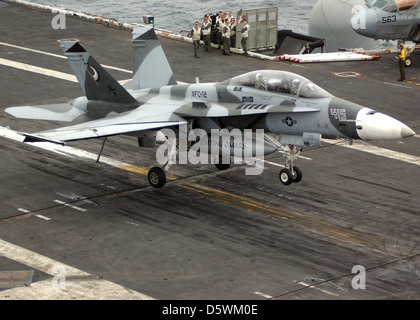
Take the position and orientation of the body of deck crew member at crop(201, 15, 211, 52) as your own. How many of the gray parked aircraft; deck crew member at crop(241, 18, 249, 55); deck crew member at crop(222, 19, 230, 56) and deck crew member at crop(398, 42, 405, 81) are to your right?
0

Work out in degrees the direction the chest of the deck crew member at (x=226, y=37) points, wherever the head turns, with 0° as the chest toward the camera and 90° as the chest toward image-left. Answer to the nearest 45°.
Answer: approximately 45°

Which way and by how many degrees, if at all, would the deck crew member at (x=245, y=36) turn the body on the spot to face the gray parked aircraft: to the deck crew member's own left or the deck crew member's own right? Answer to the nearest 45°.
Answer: approximately 135° to the deck crew member's own left

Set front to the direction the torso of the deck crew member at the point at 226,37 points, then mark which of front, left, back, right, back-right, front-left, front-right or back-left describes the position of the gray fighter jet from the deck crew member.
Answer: front-left

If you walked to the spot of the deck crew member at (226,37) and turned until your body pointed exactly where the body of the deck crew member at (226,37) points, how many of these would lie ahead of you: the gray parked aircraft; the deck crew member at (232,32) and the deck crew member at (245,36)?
0

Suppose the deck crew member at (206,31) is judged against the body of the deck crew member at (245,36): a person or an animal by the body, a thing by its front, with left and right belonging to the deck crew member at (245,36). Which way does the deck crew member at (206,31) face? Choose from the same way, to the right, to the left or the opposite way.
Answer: the same way

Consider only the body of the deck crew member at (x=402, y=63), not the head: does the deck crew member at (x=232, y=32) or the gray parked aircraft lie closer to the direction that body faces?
the deck crew member

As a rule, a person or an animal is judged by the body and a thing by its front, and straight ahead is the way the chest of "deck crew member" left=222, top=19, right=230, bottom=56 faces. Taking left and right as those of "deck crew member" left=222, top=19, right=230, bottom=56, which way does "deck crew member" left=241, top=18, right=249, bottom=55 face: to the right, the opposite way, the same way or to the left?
the same way

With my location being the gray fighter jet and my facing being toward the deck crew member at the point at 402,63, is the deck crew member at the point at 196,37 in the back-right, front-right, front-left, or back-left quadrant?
front-left

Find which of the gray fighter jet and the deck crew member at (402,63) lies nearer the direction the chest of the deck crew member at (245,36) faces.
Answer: the gray fighter jet

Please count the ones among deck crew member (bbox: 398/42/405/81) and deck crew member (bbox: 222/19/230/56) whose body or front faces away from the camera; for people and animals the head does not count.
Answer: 0

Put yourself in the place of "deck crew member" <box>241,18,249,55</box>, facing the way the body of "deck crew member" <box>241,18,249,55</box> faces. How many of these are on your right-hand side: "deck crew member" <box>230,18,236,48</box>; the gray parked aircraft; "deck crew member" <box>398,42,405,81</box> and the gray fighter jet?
1

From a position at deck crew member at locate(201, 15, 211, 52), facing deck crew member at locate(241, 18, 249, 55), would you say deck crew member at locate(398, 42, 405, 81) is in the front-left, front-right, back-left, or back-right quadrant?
front-right

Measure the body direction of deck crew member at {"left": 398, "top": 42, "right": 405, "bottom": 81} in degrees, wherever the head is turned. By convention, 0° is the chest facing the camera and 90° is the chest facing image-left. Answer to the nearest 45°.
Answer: approximately 90°
